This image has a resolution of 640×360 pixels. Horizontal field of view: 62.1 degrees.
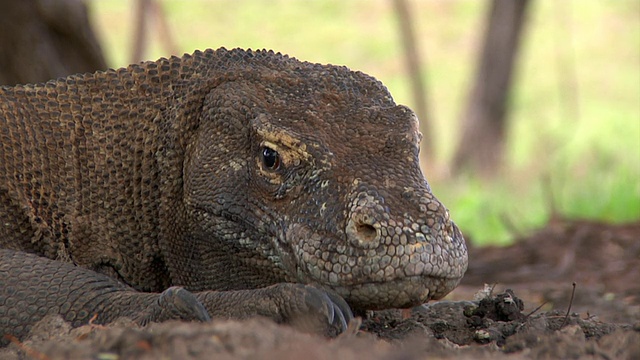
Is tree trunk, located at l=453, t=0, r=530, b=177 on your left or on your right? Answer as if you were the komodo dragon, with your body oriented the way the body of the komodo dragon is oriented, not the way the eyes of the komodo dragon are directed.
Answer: on your left

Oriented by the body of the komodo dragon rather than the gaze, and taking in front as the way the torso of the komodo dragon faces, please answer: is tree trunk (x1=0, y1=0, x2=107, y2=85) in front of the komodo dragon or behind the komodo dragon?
behind

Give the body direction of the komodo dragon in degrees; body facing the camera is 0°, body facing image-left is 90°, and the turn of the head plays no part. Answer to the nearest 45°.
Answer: approximately 315°

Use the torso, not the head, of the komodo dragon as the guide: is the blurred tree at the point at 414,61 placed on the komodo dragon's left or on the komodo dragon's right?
on the komodo dragon's left
